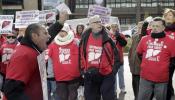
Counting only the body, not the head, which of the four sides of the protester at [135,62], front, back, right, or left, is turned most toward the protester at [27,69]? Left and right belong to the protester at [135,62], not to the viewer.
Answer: right

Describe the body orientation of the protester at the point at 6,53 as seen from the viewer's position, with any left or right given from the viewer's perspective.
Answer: facing the viewer

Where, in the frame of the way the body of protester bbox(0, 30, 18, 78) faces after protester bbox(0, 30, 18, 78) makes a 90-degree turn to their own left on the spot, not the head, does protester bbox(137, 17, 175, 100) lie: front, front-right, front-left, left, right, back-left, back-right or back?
front-right

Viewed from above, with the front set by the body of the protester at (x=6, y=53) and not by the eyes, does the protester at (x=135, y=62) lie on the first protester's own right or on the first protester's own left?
on the first protester's own left

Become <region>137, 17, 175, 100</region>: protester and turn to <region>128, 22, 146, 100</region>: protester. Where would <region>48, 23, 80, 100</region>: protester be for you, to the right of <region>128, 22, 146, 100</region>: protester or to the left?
left

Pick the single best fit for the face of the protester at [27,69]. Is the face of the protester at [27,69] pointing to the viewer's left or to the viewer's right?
to the viewer's right

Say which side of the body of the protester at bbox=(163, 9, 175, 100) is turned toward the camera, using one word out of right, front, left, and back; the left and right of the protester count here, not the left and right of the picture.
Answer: front

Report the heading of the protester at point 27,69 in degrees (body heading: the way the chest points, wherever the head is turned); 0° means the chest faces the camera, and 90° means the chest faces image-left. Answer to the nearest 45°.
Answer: approximately 270°
